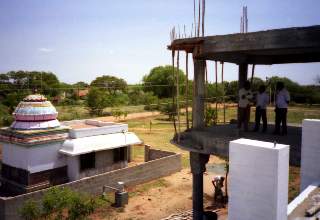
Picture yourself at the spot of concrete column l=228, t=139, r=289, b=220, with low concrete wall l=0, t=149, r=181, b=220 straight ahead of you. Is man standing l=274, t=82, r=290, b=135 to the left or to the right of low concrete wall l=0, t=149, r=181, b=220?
right

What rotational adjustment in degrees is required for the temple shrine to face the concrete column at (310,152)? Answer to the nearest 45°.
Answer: approximately 90° to its right

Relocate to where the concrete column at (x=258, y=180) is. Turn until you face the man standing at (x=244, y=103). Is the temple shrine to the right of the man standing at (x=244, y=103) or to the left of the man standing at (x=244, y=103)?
left

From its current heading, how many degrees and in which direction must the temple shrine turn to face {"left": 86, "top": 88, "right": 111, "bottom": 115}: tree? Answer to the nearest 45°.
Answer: approximately 45° to its left

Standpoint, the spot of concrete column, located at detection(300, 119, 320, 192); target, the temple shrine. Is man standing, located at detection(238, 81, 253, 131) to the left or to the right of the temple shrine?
right

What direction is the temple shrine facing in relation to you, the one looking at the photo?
facing away from the viewer and to the right of the viewer
